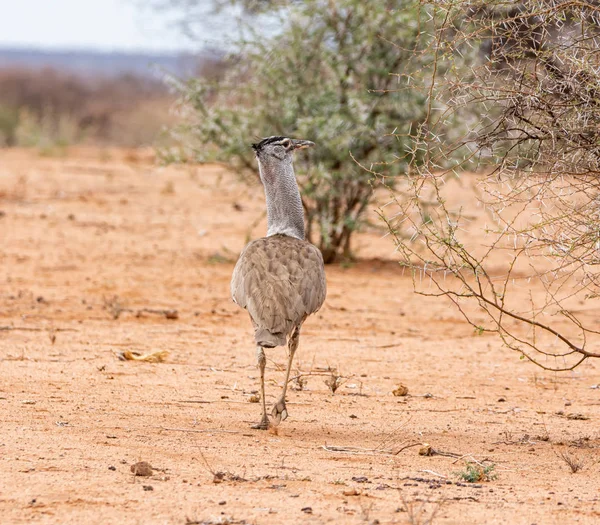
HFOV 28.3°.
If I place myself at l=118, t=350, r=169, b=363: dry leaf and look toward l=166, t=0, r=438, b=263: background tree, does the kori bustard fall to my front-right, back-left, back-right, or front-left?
back-right

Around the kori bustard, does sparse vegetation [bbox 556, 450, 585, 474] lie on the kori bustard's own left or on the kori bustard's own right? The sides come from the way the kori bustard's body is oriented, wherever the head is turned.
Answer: on the kori bustard's own right

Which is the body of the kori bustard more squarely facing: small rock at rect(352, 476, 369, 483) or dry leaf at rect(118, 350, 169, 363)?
the dry leaf

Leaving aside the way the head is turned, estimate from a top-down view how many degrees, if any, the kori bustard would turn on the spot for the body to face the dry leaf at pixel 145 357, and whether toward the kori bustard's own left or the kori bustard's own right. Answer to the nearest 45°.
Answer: approximately 45° to the kori bustard's own left

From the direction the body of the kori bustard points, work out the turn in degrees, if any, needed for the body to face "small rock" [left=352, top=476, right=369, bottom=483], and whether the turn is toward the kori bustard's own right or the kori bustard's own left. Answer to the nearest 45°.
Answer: approximately 180°

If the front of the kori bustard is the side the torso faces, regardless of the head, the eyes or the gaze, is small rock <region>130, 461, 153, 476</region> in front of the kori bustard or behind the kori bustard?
behind

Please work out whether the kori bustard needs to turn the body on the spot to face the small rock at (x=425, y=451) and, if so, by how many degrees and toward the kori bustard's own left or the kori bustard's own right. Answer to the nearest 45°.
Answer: approximately 135° to the kori bustard's own right

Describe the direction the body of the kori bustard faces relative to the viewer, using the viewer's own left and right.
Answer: facing away from the viewer

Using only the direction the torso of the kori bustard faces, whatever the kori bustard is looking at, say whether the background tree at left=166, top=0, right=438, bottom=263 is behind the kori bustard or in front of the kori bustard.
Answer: in front

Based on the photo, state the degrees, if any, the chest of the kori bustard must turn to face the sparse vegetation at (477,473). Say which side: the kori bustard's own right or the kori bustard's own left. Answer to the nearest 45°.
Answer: approximately 135° to the kori bustard's own right
